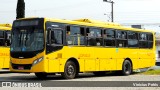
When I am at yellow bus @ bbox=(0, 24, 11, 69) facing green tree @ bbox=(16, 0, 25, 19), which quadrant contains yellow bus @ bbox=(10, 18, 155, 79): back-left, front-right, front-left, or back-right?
back-right

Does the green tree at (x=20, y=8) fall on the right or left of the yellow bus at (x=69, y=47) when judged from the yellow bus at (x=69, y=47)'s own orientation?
on its right

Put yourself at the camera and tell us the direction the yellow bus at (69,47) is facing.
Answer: facing the viewer and to the left of the viewer

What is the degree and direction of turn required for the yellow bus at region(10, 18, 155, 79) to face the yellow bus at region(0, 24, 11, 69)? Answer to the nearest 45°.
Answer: approximately 90° to its right

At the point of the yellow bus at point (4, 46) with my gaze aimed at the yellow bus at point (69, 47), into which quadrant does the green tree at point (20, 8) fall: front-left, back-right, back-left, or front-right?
back-left
